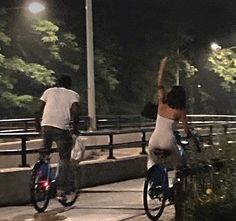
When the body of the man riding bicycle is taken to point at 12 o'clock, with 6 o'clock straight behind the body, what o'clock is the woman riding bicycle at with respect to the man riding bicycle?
The woman riding bicycle is roughly at 4 o'clock from the man riding bicycle.

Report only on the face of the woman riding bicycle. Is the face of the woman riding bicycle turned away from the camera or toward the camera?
away from the camera

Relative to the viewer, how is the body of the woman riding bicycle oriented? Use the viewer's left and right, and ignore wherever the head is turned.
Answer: facing away from the viewer and to the right of the viewer

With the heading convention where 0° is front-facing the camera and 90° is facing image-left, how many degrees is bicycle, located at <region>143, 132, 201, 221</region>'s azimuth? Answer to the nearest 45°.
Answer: approximately 225°

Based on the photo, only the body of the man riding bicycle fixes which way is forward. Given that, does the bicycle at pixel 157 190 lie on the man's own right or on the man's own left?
on the man's own right

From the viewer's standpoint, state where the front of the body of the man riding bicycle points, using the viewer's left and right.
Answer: facing away from the viewer

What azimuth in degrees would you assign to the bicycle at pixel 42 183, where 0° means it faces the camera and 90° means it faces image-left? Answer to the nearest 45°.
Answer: approximately 225°
